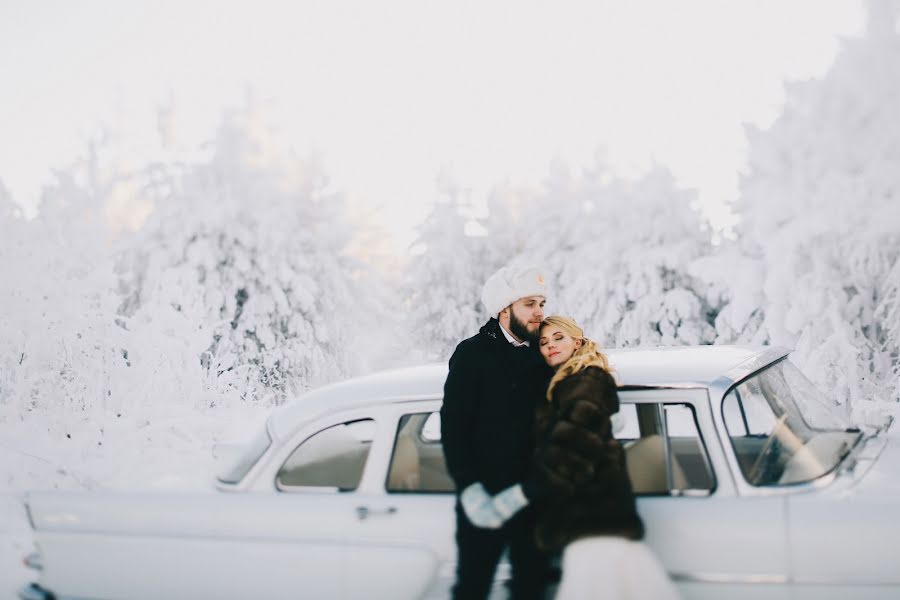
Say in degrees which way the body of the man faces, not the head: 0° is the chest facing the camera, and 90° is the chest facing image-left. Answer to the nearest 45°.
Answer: approximately 315°

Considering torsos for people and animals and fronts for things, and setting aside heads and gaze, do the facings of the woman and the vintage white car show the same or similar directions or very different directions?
very different directions

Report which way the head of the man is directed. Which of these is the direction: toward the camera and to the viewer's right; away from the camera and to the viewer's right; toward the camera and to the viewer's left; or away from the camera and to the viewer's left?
toward the camera and to the viewer's right

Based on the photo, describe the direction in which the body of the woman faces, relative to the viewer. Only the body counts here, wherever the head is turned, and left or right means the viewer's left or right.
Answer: facing to the left of the viewer

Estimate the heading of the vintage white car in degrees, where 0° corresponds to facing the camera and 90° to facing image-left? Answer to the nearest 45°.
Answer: approximately 270°

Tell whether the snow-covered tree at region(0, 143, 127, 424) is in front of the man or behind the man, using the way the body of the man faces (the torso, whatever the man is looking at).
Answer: behind

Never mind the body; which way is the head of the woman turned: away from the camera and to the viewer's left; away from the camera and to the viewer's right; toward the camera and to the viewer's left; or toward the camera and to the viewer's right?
toward the camera and to the viewer's left
